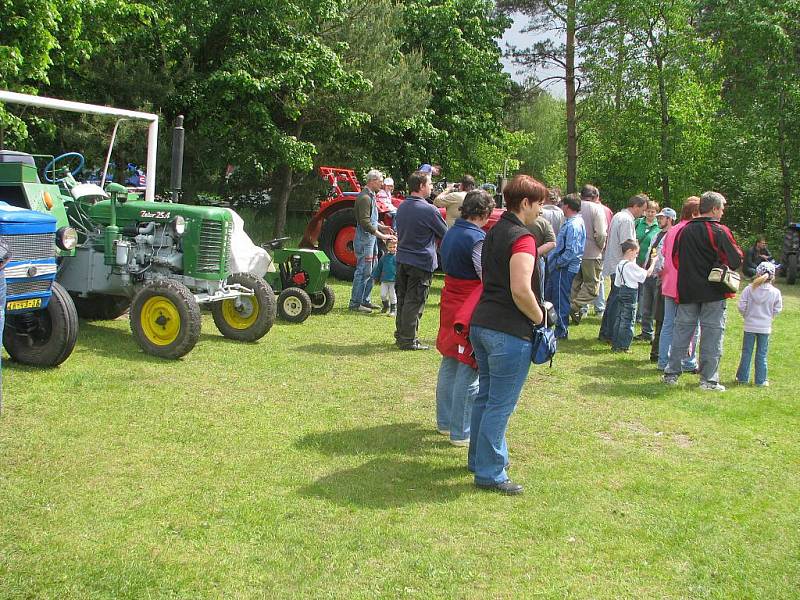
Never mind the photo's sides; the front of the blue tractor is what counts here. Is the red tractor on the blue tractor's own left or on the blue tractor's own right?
on the blue tractor's own left

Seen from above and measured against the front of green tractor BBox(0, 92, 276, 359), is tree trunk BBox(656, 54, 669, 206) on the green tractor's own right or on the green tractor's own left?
on the green tractor's own left

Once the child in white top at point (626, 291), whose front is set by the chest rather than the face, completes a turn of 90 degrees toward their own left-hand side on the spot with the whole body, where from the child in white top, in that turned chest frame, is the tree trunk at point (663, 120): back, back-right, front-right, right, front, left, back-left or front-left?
front-right

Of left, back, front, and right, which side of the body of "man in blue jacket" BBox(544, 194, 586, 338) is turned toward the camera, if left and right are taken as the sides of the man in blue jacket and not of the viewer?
left

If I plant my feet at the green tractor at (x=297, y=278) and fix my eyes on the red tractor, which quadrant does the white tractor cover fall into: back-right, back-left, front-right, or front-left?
back-left

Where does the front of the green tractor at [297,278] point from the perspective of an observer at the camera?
facing the viewer and to the right of the viewer

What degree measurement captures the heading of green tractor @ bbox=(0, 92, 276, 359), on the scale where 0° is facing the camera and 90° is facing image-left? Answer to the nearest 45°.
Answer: approximately 315°

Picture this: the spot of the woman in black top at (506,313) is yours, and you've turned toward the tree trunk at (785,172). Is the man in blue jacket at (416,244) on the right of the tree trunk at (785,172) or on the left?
left

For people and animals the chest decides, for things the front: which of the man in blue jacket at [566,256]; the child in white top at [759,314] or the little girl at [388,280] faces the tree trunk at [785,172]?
the child in white top

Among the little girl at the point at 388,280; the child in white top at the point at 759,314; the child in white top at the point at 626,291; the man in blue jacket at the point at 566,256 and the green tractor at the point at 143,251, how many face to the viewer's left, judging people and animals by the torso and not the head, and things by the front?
1

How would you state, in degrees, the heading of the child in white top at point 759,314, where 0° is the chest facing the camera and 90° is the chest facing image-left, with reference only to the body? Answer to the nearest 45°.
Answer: approximately 180°

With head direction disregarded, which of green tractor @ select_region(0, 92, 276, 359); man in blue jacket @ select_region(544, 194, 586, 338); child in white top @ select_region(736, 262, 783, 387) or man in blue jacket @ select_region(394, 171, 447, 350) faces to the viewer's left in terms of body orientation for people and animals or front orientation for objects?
man in blue jacket @ select_region(544, 194, 586, 338)
